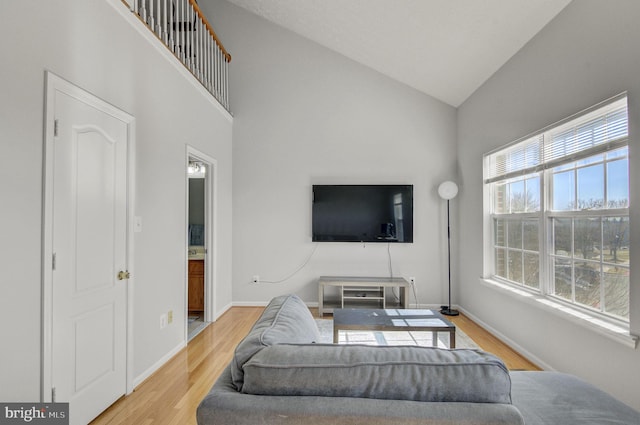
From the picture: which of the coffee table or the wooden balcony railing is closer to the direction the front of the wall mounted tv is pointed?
the coffee table

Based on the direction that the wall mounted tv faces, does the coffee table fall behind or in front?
in front

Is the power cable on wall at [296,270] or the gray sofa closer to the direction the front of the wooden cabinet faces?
the gray sofa

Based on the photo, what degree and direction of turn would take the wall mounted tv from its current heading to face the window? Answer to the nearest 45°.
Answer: approximately 45° to its left

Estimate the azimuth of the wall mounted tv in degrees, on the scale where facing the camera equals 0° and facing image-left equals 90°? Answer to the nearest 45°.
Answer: approximately 0°

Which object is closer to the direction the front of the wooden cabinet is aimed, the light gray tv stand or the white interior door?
the white interior door

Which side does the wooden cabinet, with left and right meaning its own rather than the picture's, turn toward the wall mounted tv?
left

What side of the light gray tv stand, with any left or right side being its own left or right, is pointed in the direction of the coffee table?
front

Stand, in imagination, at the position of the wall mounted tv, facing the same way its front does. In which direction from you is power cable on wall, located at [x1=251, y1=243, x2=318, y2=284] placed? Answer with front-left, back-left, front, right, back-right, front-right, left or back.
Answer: right

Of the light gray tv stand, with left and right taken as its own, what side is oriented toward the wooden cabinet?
right
